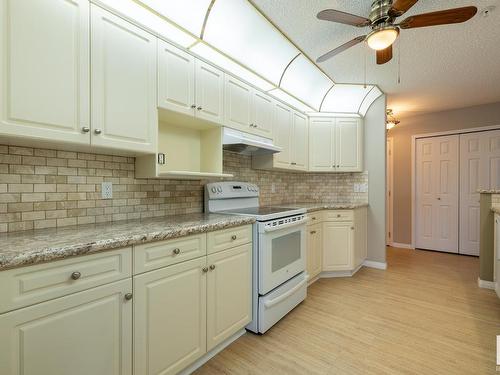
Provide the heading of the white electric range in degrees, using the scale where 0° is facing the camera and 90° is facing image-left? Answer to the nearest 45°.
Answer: approximately 315°

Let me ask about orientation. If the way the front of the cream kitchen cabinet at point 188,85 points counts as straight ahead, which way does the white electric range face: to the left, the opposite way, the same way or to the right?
the same way

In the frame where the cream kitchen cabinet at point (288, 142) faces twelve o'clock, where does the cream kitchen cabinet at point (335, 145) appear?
the cream kitchen cabinet at point (335, 145) is roughly at 9 o'clock from the cream kitchen cabinet at point (288, 142).

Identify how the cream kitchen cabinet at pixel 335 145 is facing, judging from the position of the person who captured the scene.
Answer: facing the viewer

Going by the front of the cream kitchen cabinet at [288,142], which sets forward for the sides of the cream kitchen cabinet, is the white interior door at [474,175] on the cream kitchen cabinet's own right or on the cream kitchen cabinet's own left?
on the cream kitchen cabinet's own left

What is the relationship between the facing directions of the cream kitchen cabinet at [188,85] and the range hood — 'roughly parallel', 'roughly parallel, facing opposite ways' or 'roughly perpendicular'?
roughly parallel

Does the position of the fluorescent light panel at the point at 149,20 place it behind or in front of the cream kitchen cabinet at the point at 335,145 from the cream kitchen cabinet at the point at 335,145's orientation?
in front

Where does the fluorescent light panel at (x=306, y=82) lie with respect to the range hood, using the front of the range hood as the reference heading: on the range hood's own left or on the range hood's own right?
on the range hood's own left

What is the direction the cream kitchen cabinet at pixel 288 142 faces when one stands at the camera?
facing the viewer and to the right of the viewer

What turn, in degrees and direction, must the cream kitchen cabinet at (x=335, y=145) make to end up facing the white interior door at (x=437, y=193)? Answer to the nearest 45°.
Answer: approximately 135° to its left

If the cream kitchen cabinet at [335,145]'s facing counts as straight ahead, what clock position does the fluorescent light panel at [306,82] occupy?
The fluorescent light panel is roughly at 1 o'clock from the cream kitchen cabinet.

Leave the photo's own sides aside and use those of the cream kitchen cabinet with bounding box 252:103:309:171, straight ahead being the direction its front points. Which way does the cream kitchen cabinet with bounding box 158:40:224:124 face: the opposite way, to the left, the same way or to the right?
the same way
